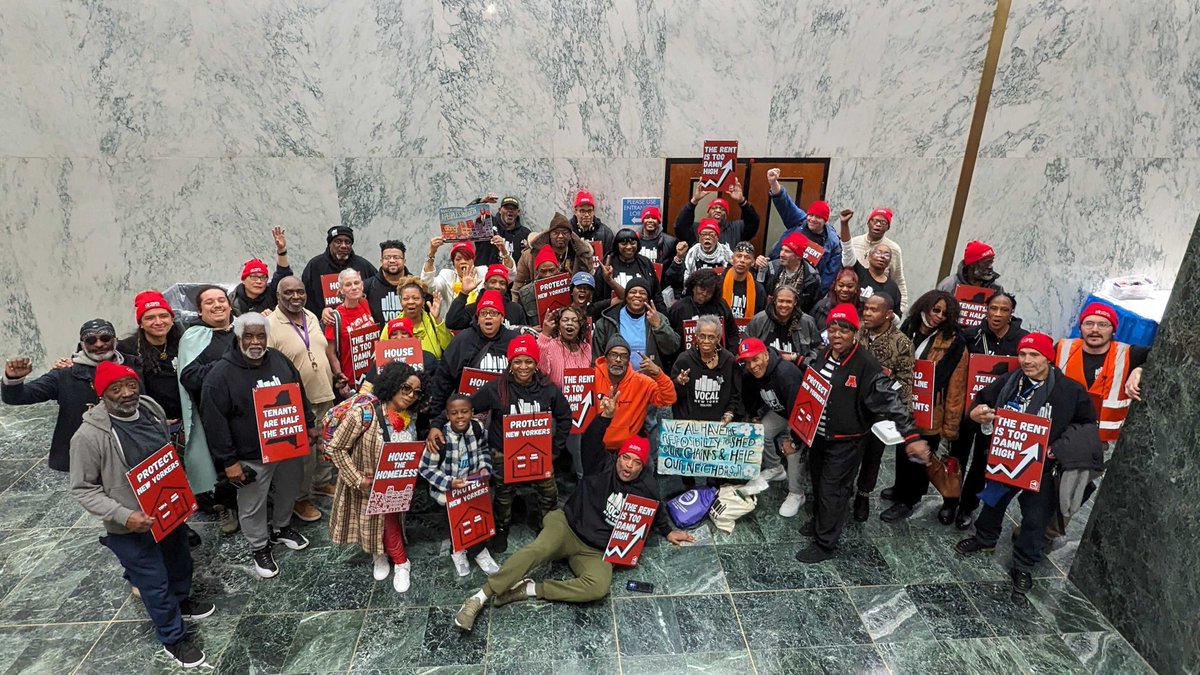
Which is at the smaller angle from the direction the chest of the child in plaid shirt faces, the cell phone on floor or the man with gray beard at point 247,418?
the cell phone on floor

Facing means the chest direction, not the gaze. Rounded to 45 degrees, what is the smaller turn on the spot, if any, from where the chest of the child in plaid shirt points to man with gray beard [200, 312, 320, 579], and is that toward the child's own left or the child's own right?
approximately 90° to the child's own right

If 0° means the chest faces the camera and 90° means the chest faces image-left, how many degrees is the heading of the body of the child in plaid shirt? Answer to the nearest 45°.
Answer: approximately 0°

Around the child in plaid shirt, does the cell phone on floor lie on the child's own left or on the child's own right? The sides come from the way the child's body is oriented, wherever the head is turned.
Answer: on the child's own left
